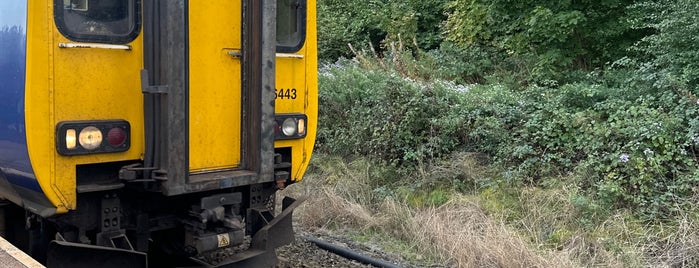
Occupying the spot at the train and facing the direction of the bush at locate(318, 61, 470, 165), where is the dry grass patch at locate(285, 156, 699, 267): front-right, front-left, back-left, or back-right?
front-right

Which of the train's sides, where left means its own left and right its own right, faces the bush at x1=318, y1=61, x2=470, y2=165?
left

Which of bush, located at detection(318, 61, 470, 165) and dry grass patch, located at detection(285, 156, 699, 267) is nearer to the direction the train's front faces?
the dry grass patch

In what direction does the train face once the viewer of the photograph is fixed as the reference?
facing the viewer and to the right of the viewer

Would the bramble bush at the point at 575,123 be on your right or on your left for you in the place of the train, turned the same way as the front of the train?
on your left
